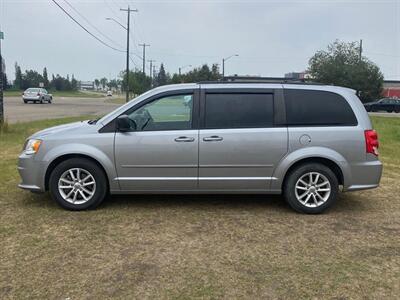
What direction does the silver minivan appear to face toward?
to the viewer's left
